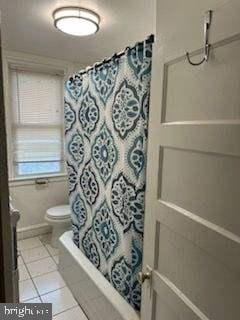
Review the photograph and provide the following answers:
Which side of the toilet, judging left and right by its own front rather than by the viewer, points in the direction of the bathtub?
left

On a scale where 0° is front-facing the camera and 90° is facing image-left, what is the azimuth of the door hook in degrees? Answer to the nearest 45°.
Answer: approximately 90°

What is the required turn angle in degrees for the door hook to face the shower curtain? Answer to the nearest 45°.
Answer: approximately 45° to its right

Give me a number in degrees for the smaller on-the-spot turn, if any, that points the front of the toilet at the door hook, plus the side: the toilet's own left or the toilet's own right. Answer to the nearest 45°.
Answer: approximately 90° to the toilet's own left
